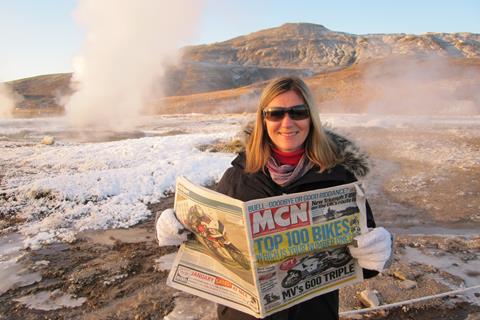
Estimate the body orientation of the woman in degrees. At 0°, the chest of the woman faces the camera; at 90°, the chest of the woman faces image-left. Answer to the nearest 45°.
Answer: approximately 0°

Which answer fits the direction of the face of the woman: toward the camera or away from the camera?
toward the camera
